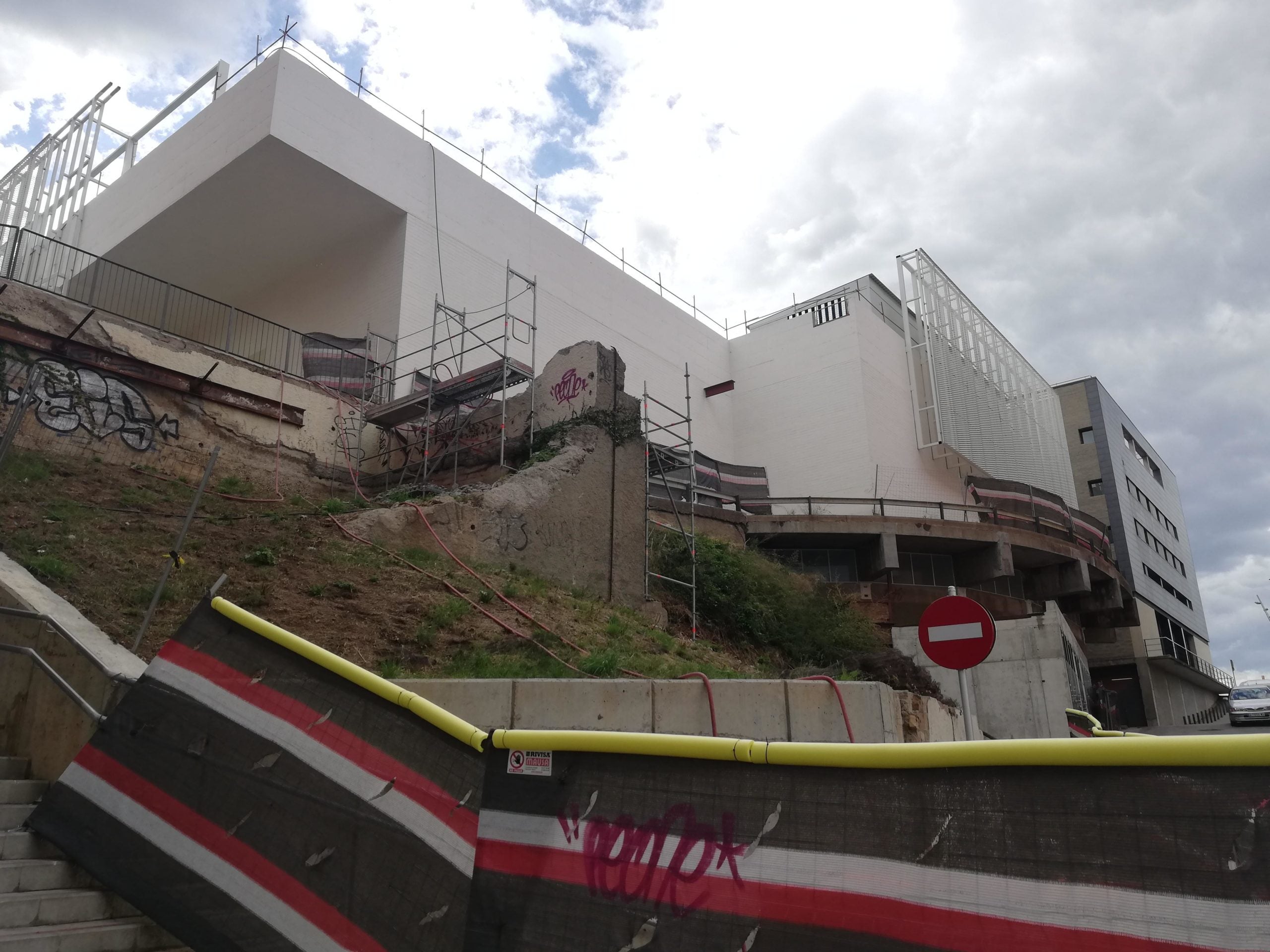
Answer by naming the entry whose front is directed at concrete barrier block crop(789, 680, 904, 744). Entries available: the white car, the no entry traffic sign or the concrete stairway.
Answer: the white car

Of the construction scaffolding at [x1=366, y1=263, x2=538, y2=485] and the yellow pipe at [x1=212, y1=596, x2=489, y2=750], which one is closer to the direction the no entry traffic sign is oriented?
the yellow pipe

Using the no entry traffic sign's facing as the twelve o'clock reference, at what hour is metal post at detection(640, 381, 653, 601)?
The metal post is roughly at 5 o'clock from the no entry traffic sign.

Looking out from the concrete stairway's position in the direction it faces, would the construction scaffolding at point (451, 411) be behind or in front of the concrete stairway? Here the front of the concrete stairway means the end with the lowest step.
behind

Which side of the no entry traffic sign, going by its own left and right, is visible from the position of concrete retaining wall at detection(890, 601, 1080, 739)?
back

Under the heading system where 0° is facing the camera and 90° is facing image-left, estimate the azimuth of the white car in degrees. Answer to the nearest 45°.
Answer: approximately 0°

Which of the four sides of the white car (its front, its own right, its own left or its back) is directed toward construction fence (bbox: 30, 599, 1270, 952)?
front

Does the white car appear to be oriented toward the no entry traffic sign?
yes

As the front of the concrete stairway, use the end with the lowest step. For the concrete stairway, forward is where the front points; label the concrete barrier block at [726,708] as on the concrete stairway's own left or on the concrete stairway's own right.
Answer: on the concrete stairway's own left

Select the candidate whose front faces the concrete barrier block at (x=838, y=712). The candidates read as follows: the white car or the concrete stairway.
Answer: the white car

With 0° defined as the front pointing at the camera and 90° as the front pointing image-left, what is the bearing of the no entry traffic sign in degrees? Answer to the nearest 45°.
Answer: approximately 0°

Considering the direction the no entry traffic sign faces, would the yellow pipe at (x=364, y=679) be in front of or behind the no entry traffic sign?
in front

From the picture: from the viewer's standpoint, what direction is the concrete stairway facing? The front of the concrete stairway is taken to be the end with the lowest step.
toward the camera

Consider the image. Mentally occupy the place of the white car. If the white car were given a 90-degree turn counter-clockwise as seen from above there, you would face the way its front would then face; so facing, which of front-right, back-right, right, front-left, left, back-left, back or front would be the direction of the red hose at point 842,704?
right

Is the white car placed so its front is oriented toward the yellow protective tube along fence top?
yes
